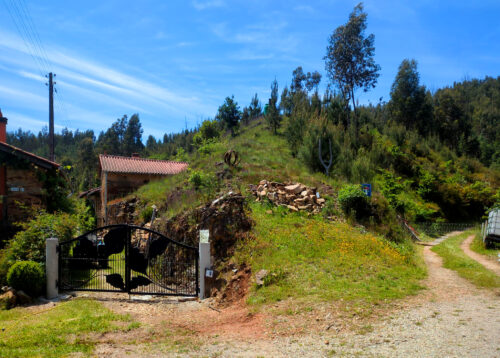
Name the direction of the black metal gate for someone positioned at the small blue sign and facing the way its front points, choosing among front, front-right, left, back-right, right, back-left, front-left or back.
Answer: front-right

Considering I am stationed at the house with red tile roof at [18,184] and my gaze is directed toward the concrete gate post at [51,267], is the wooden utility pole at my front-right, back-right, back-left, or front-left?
back-left

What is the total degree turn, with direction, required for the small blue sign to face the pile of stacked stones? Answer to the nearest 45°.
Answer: approximately 90° to its right

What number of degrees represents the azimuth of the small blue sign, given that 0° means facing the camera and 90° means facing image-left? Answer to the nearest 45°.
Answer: approximately 0°

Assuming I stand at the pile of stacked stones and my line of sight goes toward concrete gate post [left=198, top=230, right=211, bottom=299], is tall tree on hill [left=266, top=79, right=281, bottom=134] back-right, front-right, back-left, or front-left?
back-right

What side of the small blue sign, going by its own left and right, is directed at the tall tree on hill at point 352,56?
back

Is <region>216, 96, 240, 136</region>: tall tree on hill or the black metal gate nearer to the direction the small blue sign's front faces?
the black metal gate

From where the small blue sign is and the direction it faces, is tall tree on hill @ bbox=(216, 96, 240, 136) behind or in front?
behind

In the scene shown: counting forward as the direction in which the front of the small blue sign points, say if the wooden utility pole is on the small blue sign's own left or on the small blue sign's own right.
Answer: on the small blue sign's own right

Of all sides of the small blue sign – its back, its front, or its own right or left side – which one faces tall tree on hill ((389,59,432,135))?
back

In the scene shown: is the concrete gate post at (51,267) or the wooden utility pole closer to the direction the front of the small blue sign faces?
the concrete gate post

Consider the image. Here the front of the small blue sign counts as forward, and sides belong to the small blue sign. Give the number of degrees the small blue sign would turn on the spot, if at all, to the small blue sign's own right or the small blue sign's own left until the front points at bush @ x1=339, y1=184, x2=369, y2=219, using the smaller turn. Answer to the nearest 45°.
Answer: approximately 45° to the small blue sign's own right
